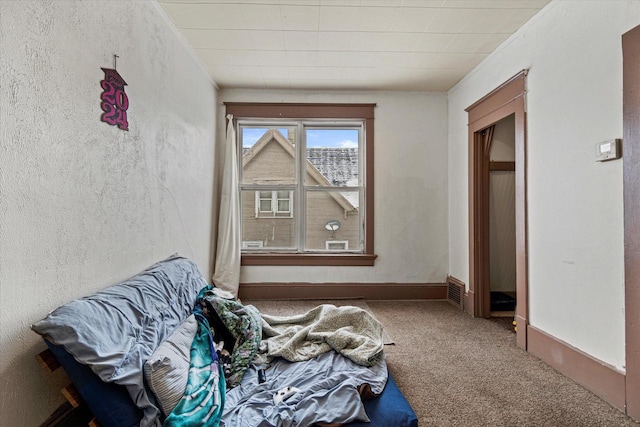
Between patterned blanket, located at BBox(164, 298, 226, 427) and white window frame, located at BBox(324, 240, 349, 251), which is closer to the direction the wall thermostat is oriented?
the patterned blanket

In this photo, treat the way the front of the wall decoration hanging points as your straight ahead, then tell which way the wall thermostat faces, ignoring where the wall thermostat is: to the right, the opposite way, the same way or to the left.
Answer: the opposite way

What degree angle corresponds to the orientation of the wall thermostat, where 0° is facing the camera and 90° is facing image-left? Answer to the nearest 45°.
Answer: approximately 45°

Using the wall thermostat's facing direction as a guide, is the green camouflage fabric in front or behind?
in front

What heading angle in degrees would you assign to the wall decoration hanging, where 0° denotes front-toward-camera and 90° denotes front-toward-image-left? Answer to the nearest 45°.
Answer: approximately 315°

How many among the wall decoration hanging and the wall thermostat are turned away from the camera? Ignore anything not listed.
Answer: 0

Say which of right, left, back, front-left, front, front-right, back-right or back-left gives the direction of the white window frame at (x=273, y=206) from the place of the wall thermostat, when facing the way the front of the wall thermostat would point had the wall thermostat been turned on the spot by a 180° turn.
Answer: back-left

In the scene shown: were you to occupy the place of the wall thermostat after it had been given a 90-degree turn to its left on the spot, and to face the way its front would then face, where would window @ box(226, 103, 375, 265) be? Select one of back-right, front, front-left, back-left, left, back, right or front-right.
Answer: back-right

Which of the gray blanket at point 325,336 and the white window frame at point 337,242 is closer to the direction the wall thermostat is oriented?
the gray blanket

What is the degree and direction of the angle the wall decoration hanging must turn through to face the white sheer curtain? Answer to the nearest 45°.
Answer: approximately 90° to its left

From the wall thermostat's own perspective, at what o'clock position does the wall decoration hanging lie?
The wall decoration hanging is roughly at 12 o'clock from the wall thermostat.

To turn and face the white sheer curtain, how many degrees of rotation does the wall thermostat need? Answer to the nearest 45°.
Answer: approximately 45° to its right

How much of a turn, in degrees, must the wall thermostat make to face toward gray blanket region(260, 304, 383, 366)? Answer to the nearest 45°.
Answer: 0° — it already faces it
